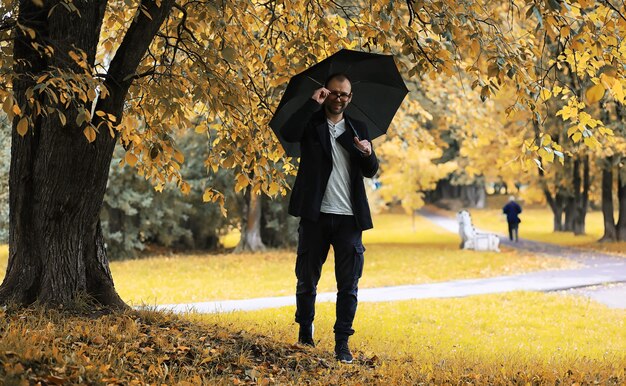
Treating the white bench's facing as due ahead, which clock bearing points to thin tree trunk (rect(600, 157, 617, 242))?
The thin tree trunk is roughly at 11 o'clock from the white bench.

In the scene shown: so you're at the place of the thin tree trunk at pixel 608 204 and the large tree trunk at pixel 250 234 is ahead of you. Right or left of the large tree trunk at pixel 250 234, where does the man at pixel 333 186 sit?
left

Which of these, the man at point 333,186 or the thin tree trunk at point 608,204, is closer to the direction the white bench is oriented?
the thin tree trunk

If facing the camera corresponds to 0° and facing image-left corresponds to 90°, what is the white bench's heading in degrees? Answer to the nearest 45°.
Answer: approximately 270°

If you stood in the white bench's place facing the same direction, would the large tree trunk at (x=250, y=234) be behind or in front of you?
behind

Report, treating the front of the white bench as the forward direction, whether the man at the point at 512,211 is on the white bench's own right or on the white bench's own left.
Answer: on the white bench's own left

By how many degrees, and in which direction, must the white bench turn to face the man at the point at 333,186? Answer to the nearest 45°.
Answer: approximately 90° to its right

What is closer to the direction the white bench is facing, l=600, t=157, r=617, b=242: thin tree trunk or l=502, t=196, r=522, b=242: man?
the thin tree trunk

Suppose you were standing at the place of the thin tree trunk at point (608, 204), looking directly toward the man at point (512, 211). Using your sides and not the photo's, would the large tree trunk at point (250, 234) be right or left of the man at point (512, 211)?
left
